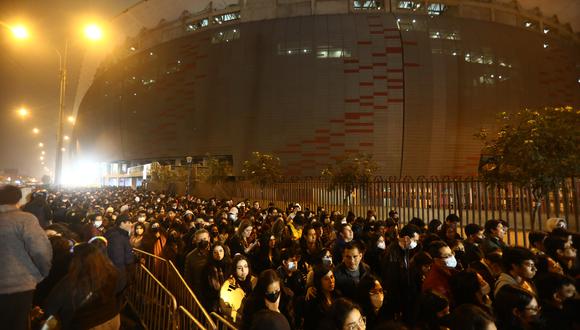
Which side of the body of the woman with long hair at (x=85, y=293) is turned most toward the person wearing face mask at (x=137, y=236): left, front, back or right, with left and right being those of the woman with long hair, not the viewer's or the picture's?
front

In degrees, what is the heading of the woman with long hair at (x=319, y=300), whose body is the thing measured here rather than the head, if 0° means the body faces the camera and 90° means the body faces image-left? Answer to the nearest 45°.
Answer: approximately 315°

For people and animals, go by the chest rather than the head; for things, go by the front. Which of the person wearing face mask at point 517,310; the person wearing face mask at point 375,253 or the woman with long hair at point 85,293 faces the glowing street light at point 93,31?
the woman with long hair

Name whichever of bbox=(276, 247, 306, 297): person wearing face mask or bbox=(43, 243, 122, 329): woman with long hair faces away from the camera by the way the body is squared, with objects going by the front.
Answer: the woman with long hair

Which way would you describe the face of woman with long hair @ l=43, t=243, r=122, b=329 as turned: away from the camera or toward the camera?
away from the camera

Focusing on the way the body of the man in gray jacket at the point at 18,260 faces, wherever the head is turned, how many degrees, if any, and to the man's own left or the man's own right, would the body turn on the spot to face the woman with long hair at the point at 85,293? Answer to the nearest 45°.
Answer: approximately 135° to the man's own right

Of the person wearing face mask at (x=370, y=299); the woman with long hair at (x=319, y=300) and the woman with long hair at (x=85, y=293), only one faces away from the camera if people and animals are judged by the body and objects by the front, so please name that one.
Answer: the woman with long hair at (x=85, y=293)

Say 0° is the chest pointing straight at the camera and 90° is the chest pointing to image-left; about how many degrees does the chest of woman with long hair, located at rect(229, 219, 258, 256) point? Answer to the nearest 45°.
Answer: approximately 315°
